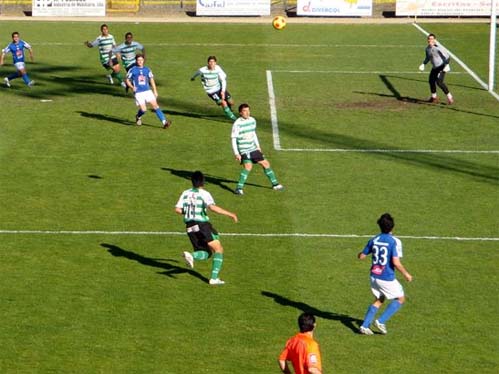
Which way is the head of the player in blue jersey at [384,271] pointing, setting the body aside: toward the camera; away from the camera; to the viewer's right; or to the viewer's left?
away from the camera

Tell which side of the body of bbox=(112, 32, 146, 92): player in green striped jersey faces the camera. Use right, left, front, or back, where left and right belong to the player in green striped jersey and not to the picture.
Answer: front

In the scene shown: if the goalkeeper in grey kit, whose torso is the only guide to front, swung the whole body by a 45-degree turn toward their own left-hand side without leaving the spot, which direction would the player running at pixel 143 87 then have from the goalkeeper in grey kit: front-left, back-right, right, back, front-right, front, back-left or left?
front-right

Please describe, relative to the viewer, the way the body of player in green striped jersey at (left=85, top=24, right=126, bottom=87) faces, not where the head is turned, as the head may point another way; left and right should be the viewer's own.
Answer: facing the viewer and to the right of the viewer

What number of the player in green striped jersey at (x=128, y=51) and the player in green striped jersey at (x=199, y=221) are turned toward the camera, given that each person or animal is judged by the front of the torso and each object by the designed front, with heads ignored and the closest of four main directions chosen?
1

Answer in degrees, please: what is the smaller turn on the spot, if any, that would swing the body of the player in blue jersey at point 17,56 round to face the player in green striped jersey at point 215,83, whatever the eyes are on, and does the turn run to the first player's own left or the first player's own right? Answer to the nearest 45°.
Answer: approximately 45° to the first player's own left

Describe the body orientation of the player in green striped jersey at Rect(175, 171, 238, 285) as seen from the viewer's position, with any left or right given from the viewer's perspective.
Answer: facing away from the viewer and to the right of the viewer

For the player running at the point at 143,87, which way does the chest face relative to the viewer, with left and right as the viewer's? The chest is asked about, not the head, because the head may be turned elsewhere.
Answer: facing the viewer

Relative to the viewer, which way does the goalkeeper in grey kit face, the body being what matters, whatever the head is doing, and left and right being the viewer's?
facing the viewer and to the left of the viewer

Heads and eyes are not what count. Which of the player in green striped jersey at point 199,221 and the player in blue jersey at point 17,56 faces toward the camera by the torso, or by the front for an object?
the player in blue jersey

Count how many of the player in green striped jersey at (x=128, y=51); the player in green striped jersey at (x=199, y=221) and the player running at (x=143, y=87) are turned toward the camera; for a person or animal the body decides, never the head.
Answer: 2

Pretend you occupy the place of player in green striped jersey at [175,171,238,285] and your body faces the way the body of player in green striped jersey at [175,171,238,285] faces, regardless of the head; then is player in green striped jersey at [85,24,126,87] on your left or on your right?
on your left

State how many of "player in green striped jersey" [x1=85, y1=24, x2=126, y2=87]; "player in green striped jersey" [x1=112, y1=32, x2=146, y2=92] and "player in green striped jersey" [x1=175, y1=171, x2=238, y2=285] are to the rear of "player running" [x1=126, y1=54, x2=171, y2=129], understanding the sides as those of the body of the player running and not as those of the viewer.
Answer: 2
